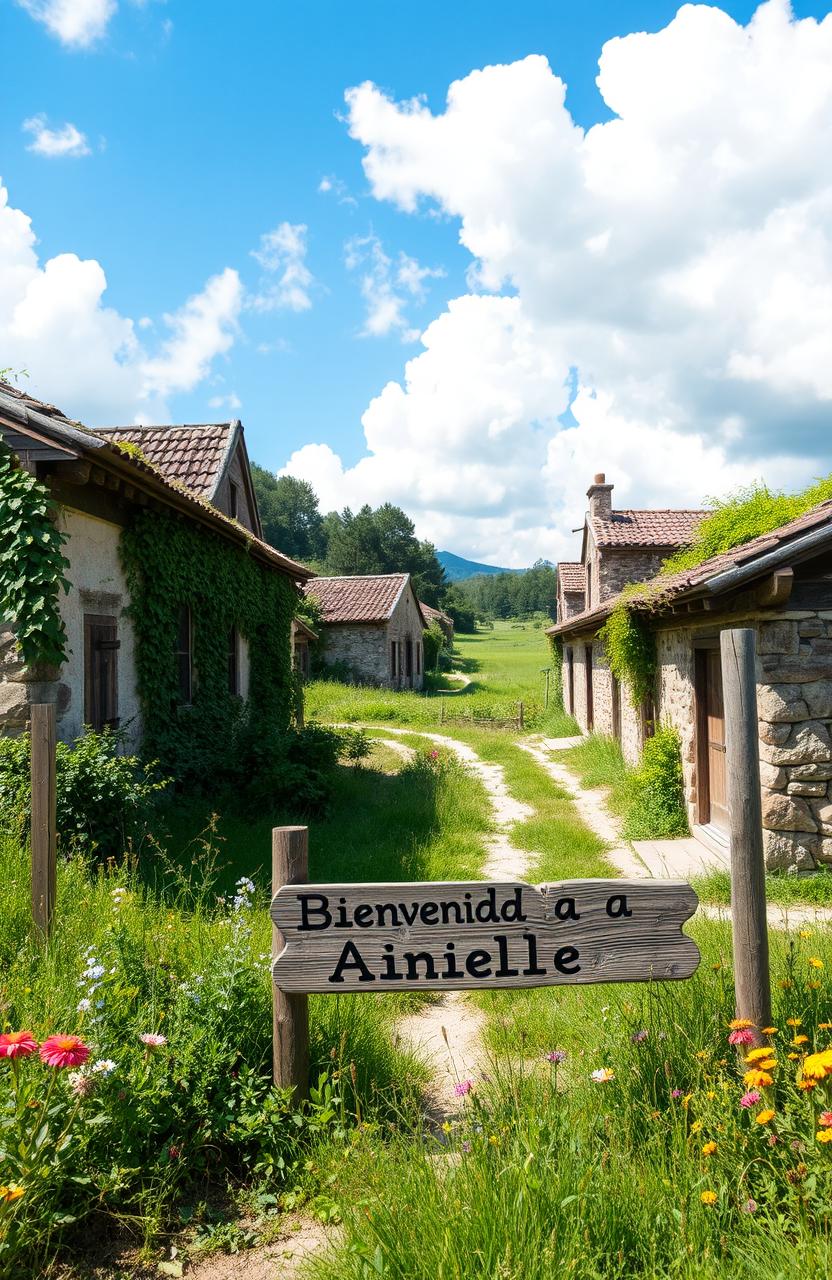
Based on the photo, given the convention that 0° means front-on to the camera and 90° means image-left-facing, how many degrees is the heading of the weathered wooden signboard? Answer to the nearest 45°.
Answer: approximately 0°

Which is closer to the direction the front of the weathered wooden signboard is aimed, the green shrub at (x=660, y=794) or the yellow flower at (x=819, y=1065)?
the yellow flower

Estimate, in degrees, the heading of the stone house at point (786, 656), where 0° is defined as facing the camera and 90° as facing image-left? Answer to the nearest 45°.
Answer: approximately 45°

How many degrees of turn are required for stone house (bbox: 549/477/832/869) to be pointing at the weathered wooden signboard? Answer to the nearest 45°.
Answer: approximately 45° to its left

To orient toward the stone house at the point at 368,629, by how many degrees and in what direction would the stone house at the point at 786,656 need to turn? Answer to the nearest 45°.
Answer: approximately 90° to its right

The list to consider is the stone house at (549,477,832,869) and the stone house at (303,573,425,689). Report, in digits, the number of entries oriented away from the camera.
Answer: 0

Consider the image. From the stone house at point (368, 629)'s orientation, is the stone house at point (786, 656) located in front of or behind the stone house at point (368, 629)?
in front

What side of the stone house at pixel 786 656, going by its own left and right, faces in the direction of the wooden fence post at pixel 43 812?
front

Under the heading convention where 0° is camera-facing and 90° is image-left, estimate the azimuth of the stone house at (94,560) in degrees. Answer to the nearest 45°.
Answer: approximately 315°

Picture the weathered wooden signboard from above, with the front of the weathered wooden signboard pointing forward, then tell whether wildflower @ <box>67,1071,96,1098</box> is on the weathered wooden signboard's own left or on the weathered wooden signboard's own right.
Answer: on the weathered wooden signboard's own right

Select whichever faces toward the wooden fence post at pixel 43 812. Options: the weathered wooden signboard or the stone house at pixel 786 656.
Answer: the stone house

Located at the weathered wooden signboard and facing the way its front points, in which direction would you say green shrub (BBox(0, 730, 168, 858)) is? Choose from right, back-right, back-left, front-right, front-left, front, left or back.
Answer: back-right

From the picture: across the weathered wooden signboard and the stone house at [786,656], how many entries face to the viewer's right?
0

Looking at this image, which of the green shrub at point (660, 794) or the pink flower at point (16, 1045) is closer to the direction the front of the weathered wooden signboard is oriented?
the pink flower

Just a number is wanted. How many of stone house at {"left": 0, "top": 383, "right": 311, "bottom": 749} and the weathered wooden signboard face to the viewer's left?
0
